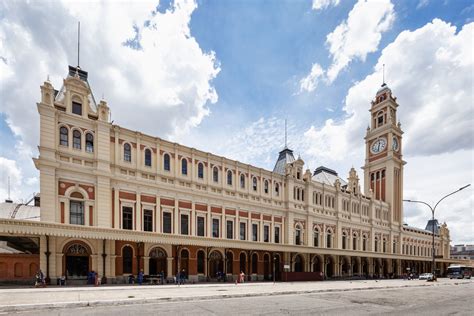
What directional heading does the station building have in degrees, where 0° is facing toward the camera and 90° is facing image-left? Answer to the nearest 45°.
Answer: approximately 315°
